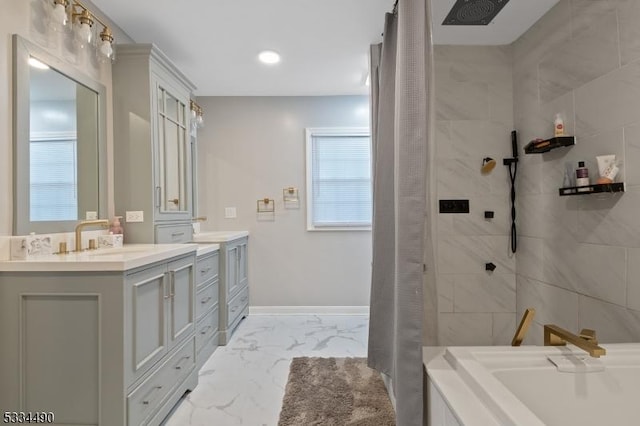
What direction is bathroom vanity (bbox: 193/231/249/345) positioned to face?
to the viewer's right

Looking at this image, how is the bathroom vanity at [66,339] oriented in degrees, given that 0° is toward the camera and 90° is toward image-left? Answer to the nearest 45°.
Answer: approximately 315°

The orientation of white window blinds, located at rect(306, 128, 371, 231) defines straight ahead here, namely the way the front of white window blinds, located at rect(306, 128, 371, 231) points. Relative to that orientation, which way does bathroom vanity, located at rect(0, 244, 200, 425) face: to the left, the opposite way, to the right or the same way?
to the left

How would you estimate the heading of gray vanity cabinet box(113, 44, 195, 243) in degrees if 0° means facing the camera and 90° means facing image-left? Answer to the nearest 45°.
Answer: approximately 315°

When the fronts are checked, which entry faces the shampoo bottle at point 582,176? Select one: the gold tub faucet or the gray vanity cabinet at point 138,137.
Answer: the gray vanity cabinet

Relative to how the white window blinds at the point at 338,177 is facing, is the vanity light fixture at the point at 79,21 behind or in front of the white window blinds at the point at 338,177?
in front

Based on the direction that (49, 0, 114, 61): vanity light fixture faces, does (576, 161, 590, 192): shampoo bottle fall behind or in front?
in front

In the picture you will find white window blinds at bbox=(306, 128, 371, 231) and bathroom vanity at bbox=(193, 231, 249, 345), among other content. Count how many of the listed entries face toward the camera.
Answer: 1

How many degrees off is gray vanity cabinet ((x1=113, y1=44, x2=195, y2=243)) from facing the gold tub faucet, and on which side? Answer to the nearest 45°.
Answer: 0° — it already faces it

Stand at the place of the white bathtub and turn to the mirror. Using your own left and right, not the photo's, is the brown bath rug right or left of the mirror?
right

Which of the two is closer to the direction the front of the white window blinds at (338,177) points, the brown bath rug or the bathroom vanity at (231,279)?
the brown bath rug

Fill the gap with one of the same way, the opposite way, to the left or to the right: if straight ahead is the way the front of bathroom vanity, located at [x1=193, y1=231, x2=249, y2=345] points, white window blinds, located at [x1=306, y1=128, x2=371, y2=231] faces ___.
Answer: to the right

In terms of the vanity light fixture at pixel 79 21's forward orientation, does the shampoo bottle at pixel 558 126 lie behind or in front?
in front

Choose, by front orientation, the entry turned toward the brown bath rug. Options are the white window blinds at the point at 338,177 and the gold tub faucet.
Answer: the white window blinds
